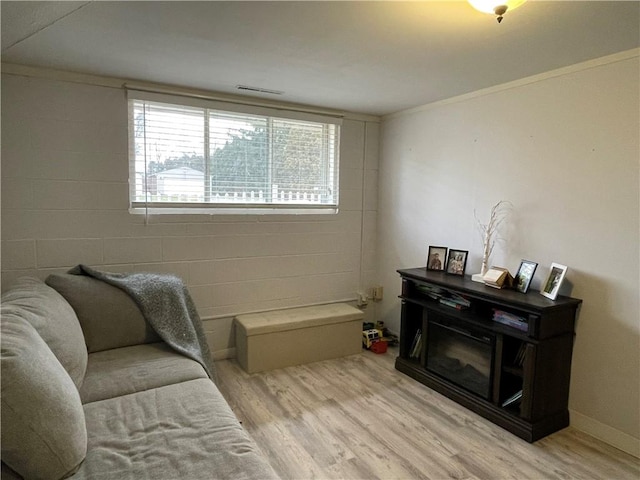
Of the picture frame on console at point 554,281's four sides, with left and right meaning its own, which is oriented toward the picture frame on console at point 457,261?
right

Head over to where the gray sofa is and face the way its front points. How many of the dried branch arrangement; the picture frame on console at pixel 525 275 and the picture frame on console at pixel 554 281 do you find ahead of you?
3

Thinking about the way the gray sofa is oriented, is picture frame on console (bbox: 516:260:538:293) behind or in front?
in front

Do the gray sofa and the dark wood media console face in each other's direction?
yes

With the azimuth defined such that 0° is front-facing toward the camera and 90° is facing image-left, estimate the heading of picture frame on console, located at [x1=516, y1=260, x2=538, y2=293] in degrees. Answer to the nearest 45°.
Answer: approximately 45°

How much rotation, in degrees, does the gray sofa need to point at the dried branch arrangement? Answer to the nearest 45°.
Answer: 0° — it already faces it

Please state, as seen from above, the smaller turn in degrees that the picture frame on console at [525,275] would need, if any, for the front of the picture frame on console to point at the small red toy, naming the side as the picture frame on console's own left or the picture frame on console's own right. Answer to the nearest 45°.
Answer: approximately 90° to the picture frame on console's own right

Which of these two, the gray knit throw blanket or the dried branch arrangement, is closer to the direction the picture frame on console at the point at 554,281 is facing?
the gray knit throw blanket

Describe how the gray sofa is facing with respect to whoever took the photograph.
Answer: facing to the right of the viewer

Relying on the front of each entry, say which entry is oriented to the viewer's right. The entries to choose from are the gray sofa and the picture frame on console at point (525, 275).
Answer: the gray sofa

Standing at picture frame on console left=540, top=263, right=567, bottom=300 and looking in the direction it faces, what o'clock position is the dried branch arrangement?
The dried branch arrangement is roughly at 3 o'clock from the picture frame on console.

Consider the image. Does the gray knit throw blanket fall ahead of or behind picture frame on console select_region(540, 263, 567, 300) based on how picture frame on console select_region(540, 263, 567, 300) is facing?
ahead

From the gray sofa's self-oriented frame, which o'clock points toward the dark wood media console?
The dark wood media console is roughly at 12 o'clock from the gray sofa.
